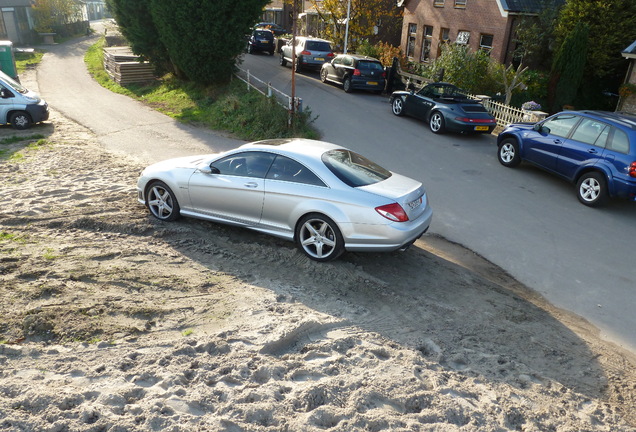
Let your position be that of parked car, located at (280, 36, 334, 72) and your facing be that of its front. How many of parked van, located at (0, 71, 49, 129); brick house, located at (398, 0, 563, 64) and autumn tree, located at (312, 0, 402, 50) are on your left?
1

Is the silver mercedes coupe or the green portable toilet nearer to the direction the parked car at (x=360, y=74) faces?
the green portable toilet

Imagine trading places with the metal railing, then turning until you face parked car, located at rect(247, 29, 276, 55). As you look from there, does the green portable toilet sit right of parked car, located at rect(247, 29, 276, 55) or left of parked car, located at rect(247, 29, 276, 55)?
left

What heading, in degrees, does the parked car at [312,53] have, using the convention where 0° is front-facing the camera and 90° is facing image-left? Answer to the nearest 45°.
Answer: approximately 135°

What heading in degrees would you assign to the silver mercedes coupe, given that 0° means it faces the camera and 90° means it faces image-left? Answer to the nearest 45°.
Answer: approximately 135°

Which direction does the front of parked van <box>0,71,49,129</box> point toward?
to the viewer's right

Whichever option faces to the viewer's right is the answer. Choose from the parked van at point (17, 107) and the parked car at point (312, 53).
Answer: the parked van at point (17, 107)

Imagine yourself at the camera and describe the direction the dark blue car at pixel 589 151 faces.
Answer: facing away from the viewer and to the left of the viewer

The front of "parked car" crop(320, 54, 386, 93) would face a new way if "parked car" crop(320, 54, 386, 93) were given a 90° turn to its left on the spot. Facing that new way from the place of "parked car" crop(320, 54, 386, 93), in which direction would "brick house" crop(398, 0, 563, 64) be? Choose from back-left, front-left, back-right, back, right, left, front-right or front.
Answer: back

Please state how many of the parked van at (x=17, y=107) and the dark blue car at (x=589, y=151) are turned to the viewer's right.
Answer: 1

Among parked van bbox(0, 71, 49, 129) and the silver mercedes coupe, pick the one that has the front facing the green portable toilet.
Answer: the silver mercedes coupe
